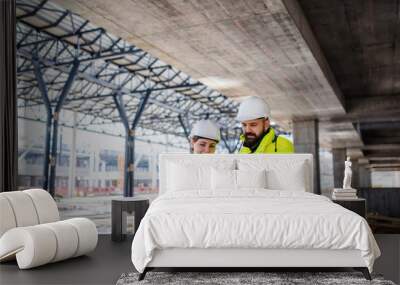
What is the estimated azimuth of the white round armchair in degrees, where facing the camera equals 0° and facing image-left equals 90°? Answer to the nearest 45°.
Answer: approximately 315°

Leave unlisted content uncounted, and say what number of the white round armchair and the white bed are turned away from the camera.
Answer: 0

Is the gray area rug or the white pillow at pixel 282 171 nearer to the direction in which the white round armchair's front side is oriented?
the gray area rug

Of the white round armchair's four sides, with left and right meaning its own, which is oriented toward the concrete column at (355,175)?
left

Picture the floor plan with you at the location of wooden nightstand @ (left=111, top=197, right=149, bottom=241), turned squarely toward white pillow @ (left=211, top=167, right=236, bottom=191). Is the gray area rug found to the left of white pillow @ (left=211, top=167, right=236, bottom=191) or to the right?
right

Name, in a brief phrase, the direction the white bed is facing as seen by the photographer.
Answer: facing the viewer

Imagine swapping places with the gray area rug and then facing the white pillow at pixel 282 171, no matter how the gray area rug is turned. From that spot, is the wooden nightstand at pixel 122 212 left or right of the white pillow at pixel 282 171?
left
